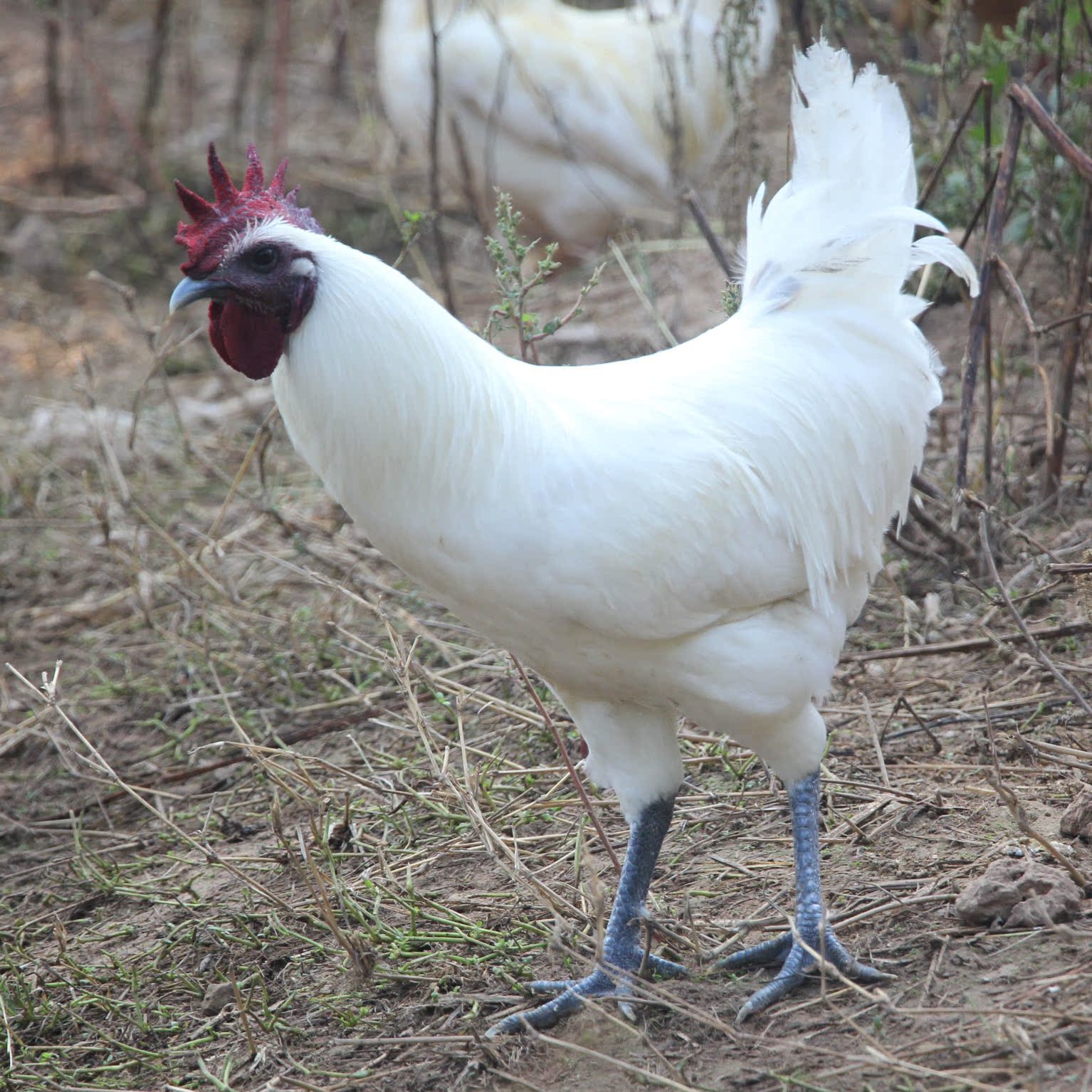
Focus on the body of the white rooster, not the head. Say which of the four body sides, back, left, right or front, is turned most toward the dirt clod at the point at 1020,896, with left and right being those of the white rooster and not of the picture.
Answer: back

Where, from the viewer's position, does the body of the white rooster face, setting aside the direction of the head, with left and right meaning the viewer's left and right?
facing to the left of the viewer

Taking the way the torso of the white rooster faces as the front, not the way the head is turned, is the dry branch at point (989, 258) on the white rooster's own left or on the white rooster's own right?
on the white rooster's own right

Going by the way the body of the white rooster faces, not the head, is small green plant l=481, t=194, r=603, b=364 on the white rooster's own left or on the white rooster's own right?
on the white rooster's own right

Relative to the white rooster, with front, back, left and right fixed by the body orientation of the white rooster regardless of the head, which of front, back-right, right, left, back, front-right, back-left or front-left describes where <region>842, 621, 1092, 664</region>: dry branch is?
back-right
